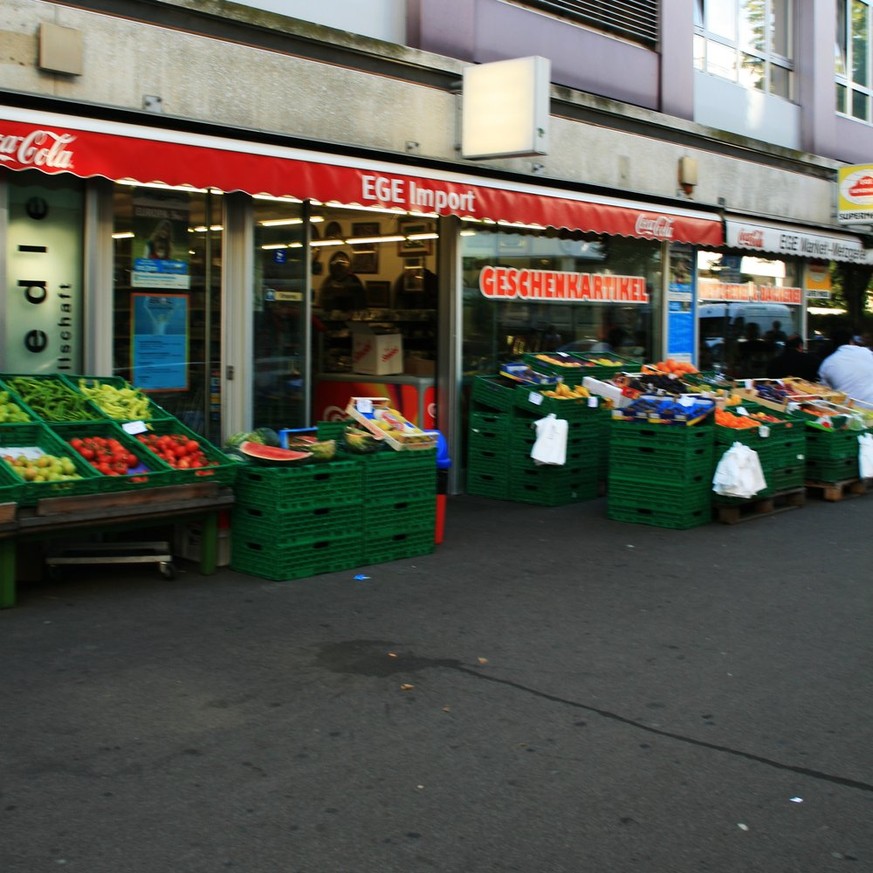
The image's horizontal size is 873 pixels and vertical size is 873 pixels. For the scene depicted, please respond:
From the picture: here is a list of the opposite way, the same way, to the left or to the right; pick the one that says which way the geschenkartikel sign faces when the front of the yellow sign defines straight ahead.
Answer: to the left

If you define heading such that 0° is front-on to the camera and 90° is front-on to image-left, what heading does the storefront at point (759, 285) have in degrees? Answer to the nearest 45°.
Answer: approximately 315°

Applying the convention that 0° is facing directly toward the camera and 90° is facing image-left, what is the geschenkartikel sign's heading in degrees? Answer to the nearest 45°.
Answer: approximately 315°

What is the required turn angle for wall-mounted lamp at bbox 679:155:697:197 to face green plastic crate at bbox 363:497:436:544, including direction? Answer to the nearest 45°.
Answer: approximately 45° to its right

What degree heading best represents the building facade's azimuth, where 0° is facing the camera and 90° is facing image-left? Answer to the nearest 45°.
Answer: approximately 315°

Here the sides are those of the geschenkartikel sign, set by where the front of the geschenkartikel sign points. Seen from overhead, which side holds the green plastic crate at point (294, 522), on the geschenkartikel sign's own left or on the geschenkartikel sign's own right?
on the geschenkartikel sign's own right

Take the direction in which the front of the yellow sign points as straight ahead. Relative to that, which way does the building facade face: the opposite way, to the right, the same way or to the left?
to the left

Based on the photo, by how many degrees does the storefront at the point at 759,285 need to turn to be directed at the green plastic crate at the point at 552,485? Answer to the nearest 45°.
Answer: approximately 45° to its right

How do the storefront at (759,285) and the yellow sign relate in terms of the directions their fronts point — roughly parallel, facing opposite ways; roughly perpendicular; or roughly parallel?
roughly perpendicular
